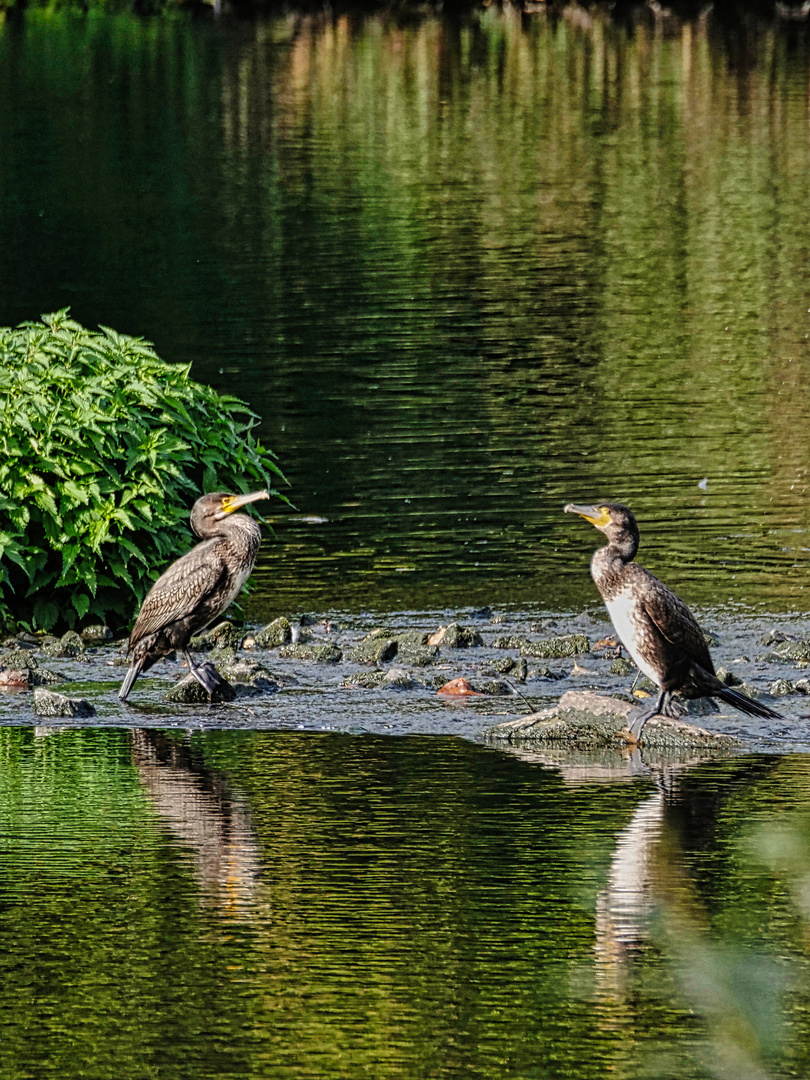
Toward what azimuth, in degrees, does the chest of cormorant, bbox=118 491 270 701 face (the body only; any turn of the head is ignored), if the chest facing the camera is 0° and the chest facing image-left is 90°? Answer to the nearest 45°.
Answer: approximately 270°

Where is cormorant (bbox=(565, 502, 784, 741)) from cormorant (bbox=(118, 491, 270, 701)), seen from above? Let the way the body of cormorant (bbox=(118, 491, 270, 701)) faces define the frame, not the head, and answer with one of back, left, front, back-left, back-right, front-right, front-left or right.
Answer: front-right

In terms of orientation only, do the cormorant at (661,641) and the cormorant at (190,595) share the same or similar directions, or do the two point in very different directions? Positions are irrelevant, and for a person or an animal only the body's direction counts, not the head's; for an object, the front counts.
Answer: very different directions

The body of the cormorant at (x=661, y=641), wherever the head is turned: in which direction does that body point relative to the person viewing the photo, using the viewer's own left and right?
facing to the left of the viewer

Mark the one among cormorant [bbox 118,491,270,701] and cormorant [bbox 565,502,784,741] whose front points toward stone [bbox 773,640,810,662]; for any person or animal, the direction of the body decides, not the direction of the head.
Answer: cormorant [bbox 118,491,270,701]

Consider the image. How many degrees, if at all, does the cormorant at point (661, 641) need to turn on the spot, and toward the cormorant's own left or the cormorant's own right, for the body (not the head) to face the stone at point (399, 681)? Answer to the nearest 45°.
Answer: approximately 45° to the cormorant's own right

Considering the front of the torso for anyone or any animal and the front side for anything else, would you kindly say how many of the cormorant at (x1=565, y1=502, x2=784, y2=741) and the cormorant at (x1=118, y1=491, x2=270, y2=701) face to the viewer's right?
1

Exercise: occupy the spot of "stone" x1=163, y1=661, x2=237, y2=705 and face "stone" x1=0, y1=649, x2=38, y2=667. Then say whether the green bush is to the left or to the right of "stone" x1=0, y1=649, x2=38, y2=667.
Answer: right

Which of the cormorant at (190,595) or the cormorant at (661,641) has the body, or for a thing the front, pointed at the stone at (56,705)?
the cormorant at (661,641)
